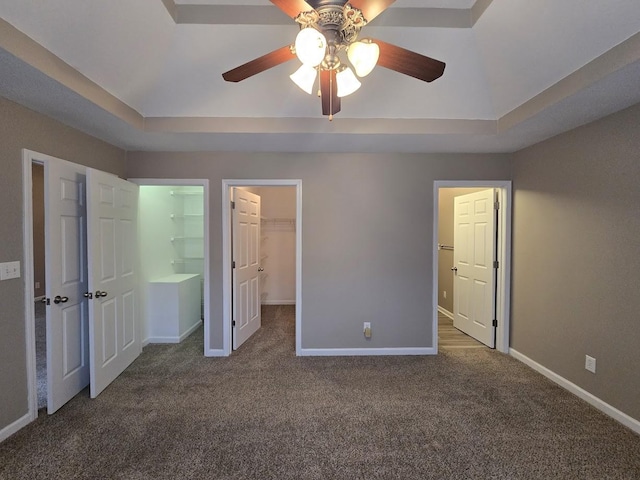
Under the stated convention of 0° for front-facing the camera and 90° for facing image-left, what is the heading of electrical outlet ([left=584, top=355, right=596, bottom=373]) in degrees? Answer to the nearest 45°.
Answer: approximately 45°

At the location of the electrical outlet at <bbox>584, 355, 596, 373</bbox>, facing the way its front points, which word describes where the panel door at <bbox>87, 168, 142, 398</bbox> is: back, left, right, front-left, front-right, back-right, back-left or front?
front

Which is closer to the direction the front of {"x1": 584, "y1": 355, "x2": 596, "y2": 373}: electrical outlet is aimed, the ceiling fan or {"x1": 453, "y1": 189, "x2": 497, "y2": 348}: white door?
the ceiling fan

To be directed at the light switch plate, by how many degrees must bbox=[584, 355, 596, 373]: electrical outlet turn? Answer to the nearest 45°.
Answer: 0° — it already faces it

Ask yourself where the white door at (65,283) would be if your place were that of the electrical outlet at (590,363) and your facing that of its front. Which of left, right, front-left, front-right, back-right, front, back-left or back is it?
front

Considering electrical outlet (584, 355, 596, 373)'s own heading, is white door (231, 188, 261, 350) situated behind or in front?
in front

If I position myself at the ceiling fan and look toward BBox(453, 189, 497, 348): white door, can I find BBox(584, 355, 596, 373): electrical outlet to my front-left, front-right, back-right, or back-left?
front-right

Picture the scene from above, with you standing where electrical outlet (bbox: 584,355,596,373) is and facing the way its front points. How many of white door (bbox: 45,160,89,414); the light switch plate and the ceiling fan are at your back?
0

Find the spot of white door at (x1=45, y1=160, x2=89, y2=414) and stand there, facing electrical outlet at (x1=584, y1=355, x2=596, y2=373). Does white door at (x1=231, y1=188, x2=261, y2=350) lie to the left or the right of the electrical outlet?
left

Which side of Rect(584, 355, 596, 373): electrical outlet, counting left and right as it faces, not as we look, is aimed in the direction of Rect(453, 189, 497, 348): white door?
right

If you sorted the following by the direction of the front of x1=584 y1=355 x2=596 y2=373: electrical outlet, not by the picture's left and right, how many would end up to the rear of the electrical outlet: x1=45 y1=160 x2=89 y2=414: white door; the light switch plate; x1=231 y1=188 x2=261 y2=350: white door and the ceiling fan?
0

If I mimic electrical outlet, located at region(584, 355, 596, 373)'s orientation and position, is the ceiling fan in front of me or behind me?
in front
